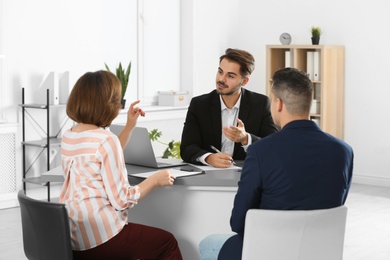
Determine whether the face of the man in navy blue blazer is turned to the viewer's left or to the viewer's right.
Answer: to the viewer's left

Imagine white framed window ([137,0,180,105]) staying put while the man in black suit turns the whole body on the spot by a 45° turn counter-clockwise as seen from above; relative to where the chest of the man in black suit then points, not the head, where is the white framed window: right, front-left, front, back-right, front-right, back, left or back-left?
back-left

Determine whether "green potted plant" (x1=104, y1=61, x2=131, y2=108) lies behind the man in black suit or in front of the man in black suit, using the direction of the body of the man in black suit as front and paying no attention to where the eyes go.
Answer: behind

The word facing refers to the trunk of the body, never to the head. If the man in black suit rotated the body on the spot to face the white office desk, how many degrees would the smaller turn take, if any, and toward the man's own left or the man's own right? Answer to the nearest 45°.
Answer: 0° — they already face it

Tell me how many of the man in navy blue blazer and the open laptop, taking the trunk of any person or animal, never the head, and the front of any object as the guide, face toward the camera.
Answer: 0

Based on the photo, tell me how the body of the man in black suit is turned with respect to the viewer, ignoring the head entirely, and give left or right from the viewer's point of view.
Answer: facing the viewer

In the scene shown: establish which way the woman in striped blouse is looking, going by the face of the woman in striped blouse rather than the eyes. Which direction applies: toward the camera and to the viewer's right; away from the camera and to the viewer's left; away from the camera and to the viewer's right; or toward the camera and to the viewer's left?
away from the camera and to the viewer's right

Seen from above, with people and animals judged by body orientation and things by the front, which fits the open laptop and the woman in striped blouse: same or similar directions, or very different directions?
same or similar directions

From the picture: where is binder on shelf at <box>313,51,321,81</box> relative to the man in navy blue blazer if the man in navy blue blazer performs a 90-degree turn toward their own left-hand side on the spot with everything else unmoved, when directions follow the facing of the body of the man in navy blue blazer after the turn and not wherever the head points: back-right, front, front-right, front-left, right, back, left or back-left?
back-right

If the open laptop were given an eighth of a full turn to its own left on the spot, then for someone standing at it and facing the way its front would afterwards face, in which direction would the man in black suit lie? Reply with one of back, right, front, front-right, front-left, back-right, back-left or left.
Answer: front-right

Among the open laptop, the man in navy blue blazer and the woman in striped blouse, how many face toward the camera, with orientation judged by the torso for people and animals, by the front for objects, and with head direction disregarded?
0

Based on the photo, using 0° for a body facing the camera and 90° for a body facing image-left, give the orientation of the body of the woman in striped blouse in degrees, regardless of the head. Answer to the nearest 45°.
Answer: approximately 225°
